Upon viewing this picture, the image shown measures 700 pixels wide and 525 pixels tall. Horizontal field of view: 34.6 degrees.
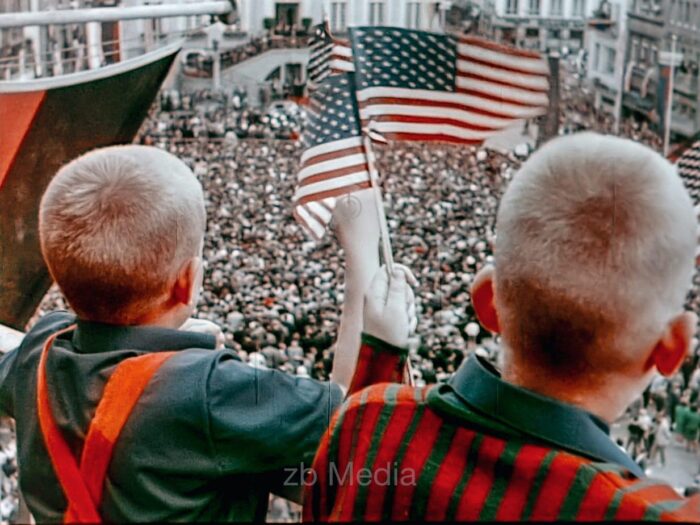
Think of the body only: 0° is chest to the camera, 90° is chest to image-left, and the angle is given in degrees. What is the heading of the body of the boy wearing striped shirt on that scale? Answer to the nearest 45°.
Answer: approximately 180°

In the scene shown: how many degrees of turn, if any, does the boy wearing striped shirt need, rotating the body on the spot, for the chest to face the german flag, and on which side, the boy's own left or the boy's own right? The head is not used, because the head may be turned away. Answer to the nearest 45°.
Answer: approximately 45° to the boy's own left

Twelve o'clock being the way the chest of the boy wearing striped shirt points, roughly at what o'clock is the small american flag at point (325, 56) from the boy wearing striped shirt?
The small american flag is roughly at 11 o'clock from the boy wearing striped shirt.

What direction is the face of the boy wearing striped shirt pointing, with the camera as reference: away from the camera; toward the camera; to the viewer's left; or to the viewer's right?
away from the camera
